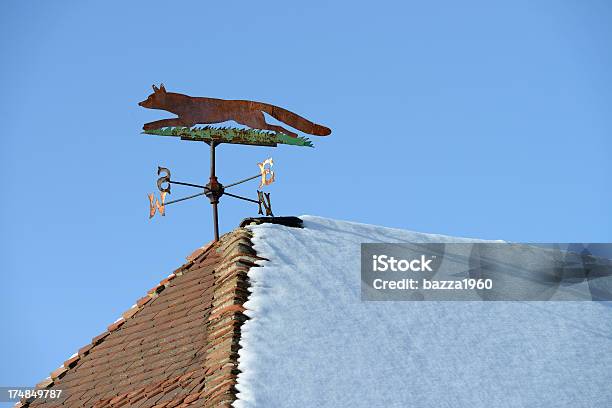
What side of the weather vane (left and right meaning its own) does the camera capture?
left
